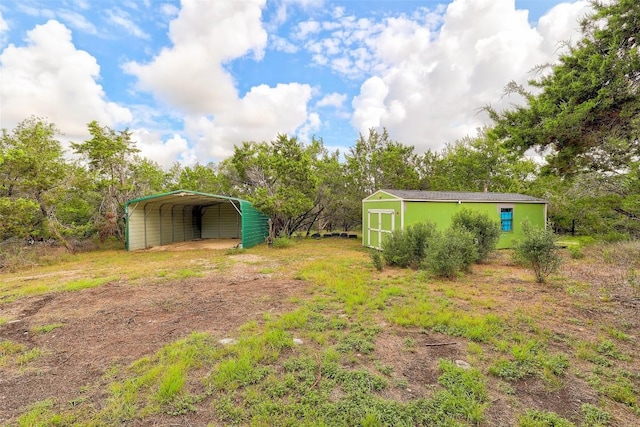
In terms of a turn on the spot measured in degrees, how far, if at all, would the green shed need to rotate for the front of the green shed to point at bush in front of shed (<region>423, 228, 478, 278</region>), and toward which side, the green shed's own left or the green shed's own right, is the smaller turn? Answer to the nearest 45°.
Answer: approximately 45° to the green shed's own left

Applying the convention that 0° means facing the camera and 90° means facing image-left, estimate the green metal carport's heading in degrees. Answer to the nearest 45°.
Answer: approximately 45°

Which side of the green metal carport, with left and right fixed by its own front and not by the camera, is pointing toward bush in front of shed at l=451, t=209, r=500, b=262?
left

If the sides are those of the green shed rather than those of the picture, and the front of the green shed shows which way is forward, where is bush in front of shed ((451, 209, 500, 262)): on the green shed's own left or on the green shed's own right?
on the green shed's own left

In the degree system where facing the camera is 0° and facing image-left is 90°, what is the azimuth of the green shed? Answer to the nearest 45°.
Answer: approximately 45°

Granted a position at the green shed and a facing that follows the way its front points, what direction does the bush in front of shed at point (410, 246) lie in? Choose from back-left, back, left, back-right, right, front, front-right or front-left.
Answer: front-left

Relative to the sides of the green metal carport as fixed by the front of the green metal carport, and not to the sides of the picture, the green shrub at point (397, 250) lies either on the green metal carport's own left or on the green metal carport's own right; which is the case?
on the green metal carport's own left

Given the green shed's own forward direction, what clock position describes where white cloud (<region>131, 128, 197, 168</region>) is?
The white cloud is roughly at 2 o'clock from the green shed.
